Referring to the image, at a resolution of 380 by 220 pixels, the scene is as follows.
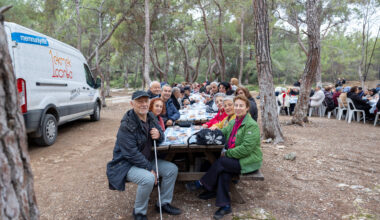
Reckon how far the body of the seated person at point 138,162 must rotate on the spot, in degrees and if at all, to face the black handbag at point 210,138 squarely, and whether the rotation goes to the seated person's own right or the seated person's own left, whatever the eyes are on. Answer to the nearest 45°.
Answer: approximately 45° to the seated person's own left

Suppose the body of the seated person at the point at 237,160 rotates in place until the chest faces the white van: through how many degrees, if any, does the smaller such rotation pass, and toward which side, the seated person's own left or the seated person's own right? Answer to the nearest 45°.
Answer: approximately 90° to the seated person's own right

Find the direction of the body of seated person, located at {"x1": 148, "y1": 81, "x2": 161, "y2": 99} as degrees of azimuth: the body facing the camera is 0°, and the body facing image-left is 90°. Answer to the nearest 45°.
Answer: approximately 315°

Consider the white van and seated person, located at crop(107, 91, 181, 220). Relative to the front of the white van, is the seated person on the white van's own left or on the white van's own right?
on the white van's own right

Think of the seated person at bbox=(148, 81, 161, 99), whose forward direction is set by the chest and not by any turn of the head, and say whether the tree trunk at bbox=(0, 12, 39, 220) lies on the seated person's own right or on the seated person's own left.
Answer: on the seated person's own right

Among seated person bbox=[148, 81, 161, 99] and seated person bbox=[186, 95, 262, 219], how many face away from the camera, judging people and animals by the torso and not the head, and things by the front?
0

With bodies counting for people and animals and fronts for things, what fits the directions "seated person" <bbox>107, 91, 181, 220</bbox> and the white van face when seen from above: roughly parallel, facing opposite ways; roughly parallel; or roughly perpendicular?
roughly perpendicular

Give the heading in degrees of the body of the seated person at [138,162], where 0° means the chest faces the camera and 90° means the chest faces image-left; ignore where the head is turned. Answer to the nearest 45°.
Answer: approximately 315°

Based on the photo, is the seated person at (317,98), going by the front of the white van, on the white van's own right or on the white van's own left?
on the white van's own right

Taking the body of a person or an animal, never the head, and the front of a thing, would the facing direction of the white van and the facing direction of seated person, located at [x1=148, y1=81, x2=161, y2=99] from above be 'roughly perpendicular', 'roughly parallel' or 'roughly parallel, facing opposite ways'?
roughly perpendicular

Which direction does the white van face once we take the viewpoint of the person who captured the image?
facing away from the viewer and to the right of the viewer

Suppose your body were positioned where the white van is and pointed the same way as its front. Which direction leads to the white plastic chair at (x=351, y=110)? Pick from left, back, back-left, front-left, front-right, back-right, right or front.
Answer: front-right
